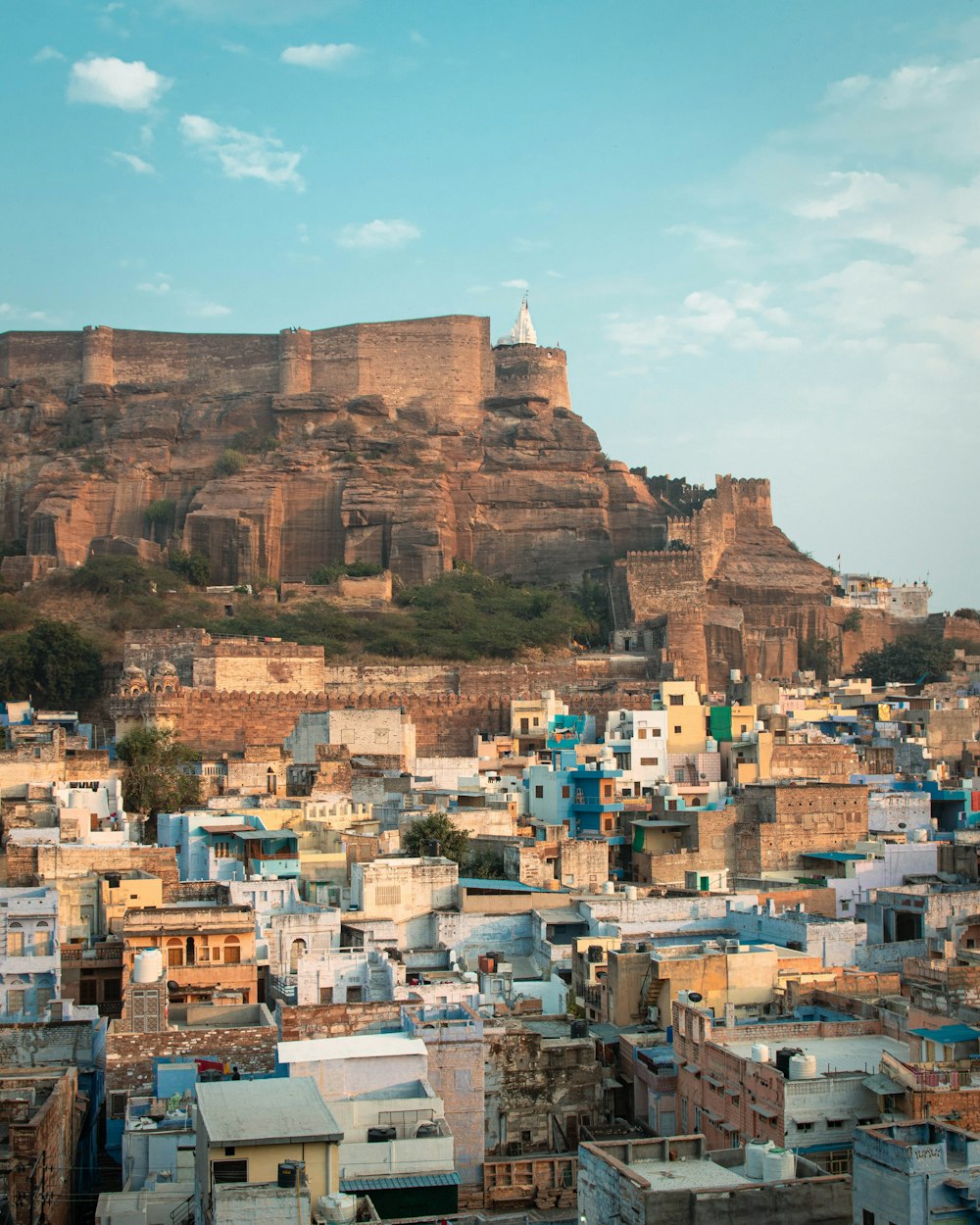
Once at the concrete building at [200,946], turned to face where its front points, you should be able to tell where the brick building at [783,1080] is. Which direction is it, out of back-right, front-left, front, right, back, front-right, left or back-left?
front-left

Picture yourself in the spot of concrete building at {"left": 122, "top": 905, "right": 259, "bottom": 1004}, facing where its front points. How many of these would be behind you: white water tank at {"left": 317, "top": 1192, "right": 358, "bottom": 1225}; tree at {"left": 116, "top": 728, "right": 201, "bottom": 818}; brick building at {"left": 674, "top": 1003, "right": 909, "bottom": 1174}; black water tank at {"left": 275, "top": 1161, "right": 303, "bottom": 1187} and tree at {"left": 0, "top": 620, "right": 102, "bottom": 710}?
2

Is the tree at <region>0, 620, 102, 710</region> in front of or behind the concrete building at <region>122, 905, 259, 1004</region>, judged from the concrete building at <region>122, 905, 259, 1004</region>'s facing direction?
behind

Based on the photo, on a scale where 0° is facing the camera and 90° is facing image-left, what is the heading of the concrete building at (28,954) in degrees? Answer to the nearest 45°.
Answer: approximately 0°

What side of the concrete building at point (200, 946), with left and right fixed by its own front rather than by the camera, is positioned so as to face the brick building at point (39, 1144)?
front

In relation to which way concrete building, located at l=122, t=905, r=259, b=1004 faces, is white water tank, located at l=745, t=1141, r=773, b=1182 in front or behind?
in front

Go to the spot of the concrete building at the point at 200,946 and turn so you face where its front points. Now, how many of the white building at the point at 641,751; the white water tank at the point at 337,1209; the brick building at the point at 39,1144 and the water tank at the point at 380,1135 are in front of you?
3

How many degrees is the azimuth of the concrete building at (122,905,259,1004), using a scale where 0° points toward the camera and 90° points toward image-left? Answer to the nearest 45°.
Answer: approximately 0°

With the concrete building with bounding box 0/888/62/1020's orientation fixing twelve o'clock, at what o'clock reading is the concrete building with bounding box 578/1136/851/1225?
the concrete building with bounding box 578/1136/851/1225 is roughly at 11 o'clock from the concrete building with bounding box 0/888/62/1020.

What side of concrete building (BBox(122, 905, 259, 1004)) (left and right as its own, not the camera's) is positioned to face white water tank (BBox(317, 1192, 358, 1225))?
front

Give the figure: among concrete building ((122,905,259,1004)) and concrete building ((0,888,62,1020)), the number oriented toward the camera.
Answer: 2

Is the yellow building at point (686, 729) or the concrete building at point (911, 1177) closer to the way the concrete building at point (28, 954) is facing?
the concrete building

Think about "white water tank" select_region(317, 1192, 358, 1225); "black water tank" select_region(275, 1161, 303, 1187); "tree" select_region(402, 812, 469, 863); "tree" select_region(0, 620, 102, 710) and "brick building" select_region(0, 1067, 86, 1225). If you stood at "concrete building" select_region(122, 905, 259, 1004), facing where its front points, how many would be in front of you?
3

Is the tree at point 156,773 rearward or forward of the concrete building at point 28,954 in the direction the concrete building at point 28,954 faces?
rearward

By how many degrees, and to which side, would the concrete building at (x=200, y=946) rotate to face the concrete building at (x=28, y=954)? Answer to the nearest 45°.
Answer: approximately 90° to its right
